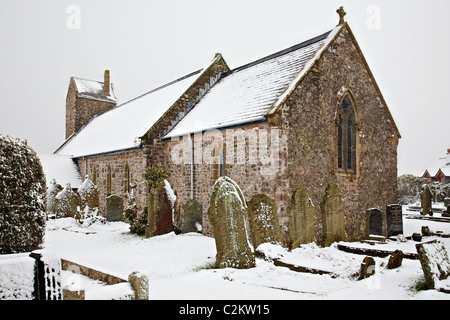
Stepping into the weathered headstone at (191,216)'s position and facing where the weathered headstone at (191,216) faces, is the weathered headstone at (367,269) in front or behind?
in front

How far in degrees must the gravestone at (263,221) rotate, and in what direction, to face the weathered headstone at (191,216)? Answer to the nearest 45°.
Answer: approximately 135° to its right

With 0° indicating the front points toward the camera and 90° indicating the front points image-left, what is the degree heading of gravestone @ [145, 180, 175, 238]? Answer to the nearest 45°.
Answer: approximately 315°

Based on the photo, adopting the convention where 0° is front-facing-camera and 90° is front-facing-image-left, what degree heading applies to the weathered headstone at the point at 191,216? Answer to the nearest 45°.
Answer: approximately 0°
